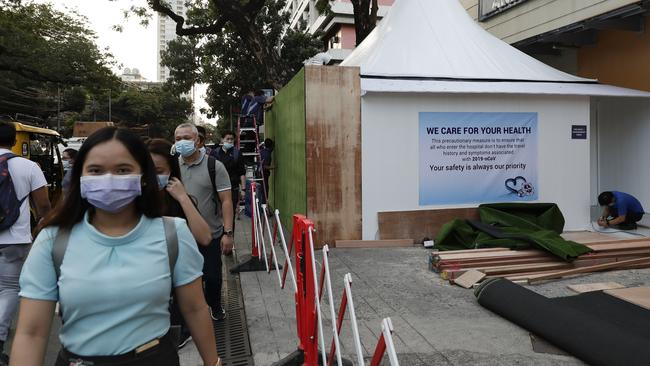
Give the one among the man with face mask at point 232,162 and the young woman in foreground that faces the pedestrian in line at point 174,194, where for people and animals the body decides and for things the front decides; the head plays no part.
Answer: the man with face mask

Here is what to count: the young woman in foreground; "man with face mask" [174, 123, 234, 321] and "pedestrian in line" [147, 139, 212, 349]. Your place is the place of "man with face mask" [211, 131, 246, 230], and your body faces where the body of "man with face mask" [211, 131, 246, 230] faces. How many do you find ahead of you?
3

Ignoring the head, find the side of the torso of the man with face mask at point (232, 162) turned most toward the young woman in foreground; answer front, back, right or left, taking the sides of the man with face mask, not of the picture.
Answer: front

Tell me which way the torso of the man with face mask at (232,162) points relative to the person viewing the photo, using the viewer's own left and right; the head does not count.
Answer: facing the viewer

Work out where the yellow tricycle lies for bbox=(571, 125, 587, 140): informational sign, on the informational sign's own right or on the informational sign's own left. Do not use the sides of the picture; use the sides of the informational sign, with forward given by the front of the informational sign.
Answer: on the informational sign's own right

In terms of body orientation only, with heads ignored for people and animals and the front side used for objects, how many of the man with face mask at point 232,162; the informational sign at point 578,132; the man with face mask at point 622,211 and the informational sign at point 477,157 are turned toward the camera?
3

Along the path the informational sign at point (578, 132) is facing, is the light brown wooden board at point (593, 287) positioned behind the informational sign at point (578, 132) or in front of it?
in front

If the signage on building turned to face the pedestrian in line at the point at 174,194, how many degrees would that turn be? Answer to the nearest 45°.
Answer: approximately 45° to its left

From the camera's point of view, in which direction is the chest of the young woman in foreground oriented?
toward the camera

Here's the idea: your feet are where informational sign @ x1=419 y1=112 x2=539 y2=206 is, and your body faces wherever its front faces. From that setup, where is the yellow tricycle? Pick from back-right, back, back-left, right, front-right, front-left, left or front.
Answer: right

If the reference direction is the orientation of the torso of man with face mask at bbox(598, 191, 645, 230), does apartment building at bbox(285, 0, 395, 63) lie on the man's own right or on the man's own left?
on the man's own right
